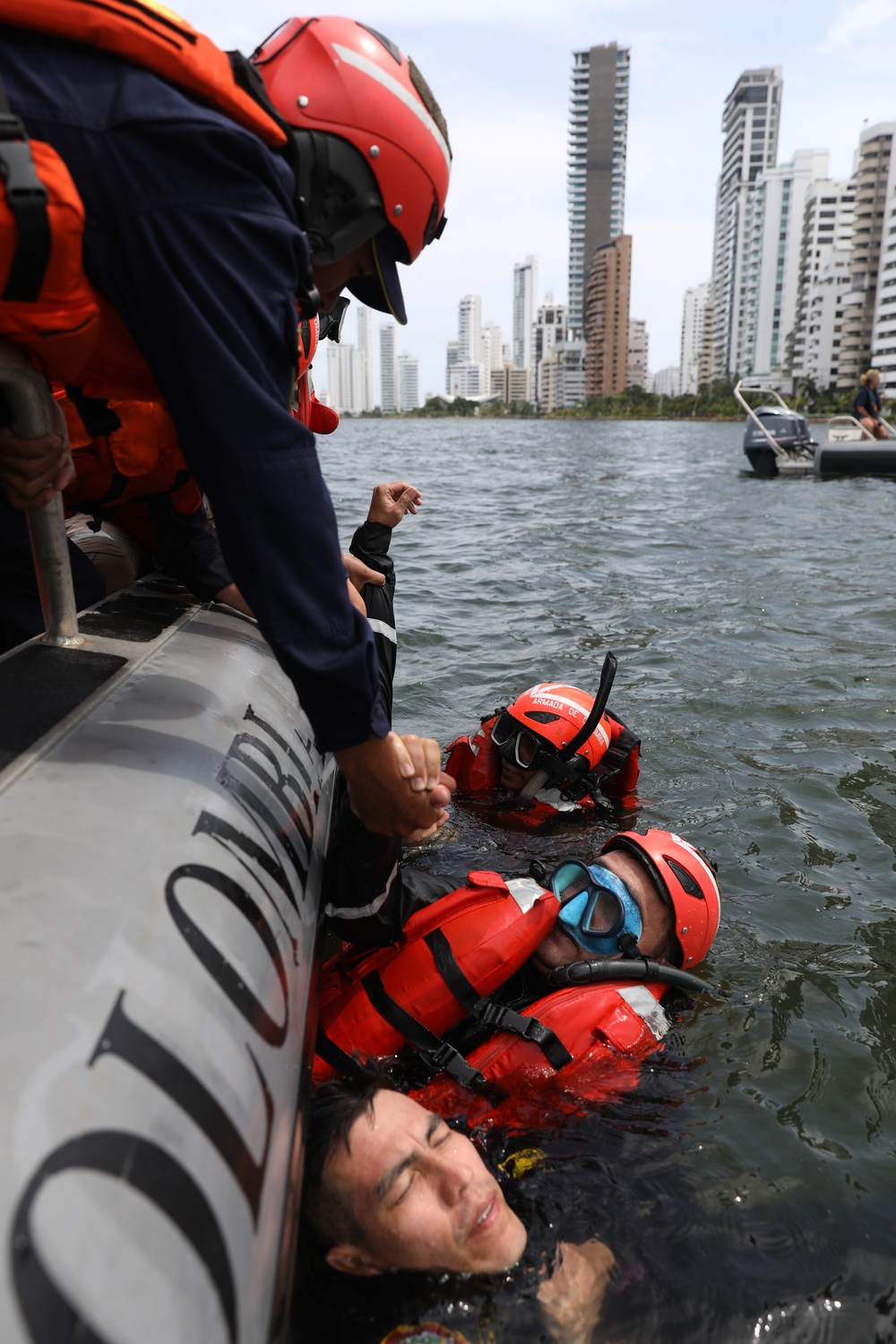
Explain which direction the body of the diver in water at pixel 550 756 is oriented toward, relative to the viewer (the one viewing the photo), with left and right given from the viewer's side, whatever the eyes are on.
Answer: facing the viewer and to the left of the viewer

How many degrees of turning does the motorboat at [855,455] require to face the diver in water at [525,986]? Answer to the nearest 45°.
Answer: approximately 90° to its right

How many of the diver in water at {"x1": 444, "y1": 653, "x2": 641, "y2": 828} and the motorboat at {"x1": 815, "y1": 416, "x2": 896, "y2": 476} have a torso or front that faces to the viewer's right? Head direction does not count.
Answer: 1

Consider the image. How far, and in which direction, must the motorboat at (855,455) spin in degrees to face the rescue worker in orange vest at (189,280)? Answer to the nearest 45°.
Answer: approximately 90° to its right

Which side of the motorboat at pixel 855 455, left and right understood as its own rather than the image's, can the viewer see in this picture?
right

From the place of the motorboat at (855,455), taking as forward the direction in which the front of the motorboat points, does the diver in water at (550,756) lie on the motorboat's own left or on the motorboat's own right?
on the motorboat's own right

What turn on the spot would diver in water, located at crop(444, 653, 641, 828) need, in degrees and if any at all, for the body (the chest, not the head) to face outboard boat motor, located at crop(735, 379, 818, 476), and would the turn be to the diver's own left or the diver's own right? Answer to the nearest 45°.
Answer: approximately 135° to the diver's own right
